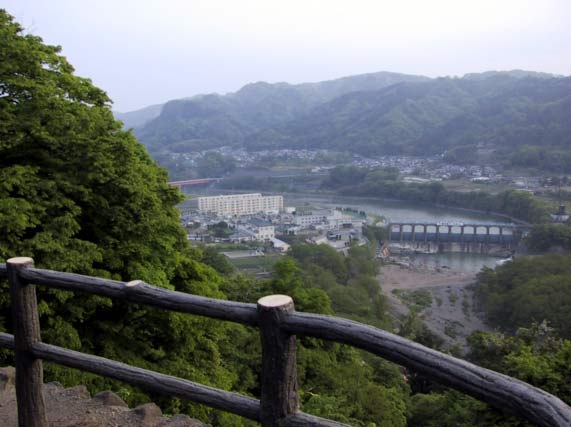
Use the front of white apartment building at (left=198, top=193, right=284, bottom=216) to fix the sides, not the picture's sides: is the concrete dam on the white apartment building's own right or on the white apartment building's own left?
on the white apartment building's own left

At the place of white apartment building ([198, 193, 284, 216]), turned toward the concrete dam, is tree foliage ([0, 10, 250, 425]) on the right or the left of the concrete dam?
right

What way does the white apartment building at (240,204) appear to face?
toward the camera

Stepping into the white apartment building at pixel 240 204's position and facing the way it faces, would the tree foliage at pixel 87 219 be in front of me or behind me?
in front

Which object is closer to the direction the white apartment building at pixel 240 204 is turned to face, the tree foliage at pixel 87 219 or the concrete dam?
the tree foliage

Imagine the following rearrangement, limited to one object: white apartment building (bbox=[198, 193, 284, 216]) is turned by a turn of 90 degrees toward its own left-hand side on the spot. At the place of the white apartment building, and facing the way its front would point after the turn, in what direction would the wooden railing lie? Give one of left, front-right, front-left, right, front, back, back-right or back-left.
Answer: right
